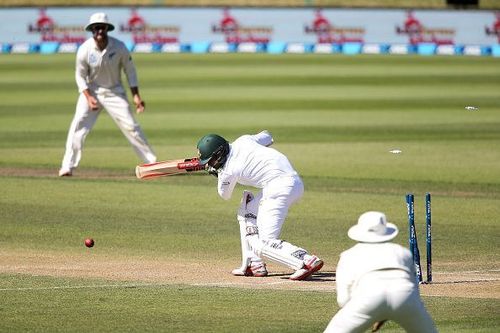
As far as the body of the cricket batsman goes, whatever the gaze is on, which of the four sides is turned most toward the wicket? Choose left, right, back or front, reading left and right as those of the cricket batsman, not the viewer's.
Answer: back

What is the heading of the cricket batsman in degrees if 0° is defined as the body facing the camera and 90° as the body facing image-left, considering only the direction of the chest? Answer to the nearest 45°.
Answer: approximately 90°
